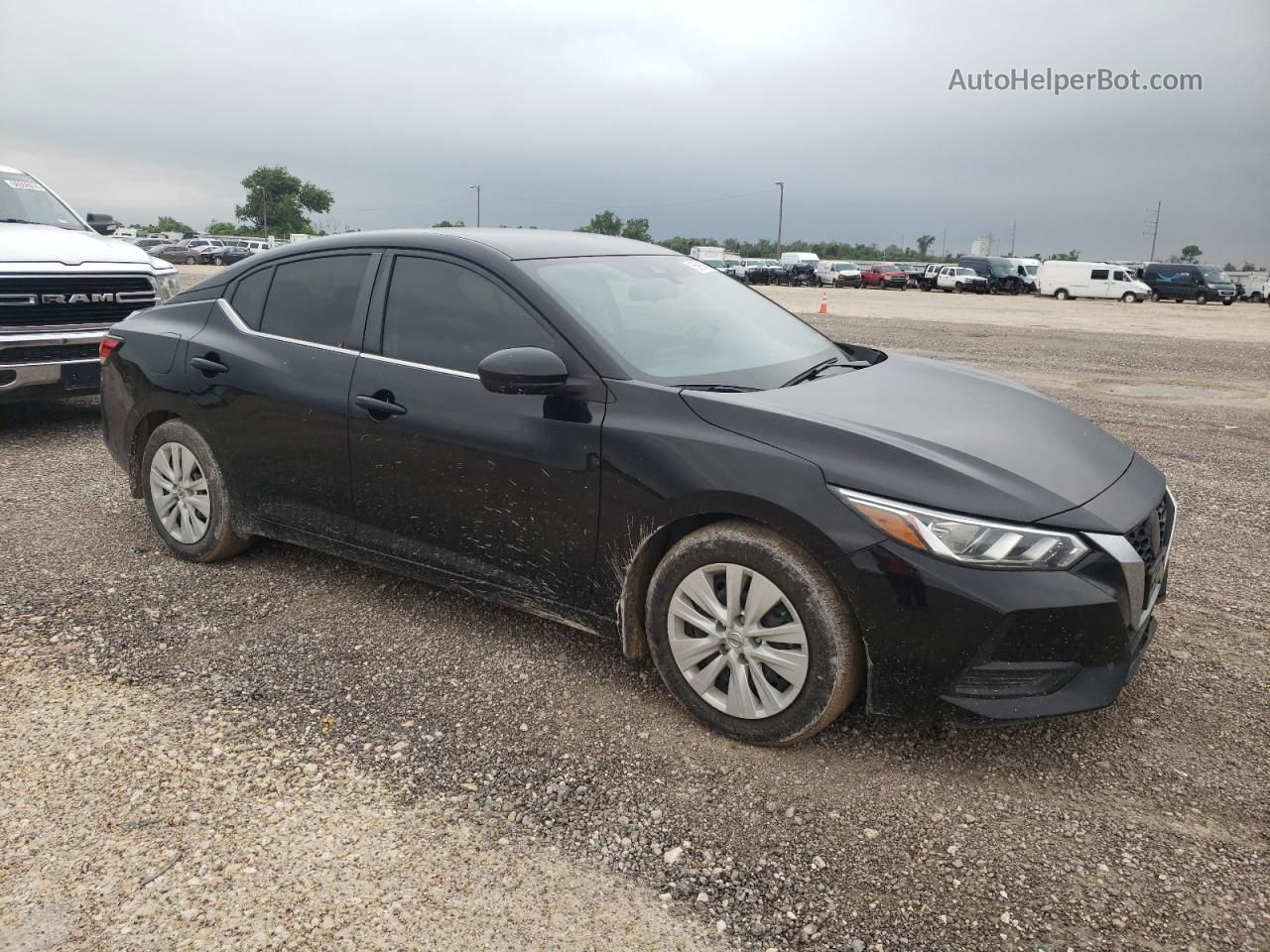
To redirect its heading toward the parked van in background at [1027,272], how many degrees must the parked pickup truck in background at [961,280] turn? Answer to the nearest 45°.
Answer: approximately 45° to its left

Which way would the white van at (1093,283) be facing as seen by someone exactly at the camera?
facing to the right of the viewer

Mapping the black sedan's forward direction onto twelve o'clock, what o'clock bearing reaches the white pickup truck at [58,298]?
The white pickup truck is roughly at 6 o'clock from the black sedan.

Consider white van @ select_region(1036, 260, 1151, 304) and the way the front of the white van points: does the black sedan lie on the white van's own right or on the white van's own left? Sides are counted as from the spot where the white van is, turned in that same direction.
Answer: on the white van's own right

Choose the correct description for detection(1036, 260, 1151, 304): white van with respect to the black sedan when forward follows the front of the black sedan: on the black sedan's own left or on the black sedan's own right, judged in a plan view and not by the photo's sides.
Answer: on the black sedan's own left

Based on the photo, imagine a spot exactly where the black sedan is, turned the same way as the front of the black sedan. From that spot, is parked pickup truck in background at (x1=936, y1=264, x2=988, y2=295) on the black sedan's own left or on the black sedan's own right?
on the black sedan's own left
